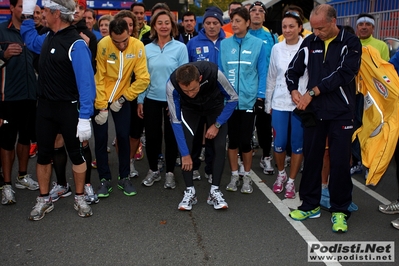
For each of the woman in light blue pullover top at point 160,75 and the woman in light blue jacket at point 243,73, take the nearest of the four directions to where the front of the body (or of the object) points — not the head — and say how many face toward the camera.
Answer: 2

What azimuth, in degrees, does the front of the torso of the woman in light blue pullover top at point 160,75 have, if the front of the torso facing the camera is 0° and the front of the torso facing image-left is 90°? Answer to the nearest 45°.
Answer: approximately 0°

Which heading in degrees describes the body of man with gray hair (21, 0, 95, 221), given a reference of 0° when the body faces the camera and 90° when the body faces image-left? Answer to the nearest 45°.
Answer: approximately 45°

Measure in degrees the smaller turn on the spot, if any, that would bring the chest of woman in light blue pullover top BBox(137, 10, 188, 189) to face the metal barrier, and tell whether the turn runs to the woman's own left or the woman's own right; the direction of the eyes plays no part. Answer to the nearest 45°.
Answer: approximately 135° to the woman's own left

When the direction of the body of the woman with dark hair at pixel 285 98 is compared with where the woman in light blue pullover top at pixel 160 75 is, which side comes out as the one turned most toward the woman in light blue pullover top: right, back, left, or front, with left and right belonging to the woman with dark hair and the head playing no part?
right

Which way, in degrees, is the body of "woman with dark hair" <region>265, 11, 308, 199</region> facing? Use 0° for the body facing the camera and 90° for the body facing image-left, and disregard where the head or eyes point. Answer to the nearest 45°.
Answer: approximately 0°

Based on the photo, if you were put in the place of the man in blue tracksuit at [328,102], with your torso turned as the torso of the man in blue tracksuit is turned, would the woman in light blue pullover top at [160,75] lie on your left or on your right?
on your right

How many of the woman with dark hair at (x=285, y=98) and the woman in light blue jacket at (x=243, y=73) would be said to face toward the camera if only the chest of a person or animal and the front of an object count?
2

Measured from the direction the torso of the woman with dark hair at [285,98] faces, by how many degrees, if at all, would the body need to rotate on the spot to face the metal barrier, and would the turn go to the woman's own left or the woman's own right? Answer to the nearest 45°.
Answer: approximately 180°

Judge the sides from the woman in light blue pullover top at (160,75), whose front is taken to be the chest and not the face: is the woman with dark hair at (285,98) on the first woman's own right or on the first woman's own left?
on the first woman's own left

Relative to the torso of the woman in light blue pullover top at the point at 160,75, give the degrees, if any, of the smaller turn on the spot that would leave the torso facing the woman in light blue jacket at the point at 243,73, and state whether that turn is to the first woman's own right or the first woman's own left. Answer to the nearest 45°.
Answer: approximately 90° to the first woman's own left

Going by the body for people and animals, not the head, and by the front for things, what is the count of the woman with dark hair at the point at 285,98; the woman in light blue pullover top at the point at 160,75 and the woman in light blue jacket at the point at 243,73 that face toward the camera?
3
